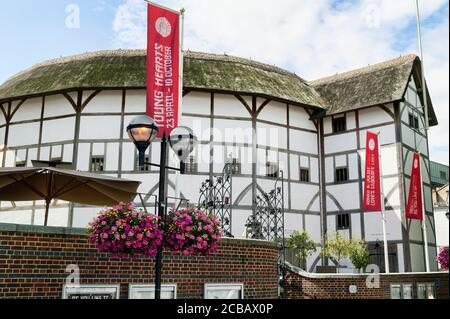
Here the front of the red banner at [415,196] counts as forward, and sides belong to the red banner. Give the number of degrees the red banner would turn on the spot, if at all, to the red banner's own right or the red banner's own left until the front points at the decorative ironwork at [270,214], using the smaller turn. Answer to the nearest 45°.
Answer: approximately 45° to the red banner's own right

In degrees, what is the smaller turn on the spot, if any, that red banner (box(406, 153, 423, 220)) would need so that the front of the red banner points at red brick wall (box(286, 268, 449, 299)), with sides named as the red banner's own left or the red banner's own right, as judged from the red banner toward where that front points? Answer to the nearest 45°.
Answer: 0° — it already faces it

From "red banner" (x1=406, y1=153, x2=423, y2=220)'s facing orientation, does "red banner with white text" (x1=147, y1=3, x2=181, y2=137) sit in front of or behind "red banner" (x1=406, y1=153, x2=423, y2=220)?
in front

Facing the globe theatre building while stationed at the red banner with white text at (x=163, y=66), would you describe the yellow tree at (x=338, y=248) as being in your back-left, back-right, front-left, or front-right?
front-right

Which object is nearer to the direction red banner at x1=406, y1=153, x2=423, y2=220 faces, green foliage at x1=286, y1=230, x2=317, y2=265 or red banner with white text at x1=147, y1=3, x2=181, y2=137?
the red banner with white text

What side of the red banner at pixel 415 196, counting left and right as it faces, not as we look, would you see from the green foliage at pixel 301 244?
right

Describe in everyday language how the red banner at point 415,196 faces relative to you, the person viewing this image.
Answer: facing the viewer

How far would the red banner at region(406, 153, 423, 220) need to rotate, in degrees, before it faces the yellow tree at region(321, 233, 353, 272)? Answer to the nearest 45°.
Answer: approximately 90° to its right

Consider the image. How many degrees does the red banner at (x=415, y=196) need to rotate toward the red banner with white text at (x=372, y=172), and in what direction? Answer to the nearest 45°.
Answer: approximately 45° to its right

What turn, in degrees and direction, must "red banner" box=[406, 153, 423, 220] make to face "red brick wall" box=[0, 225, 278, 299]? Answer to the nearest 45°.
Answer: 0° — it already faces it

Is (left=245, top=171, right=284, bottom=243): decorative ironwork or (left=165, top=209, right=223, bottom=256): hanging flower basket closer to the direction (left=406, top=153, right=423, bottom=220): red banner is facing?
the hanging flower basket

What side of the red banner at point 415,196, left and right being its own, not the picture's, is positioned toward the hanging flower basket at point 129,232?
front

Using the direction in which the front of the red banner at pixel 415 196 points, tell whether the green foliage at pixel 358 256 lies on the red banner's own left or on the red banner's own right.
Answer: on the red banner's own right

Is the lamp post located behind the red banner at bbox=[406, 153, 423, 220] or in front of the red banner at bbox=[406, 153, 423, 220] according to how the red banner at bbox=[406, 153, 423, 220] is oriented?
in front
